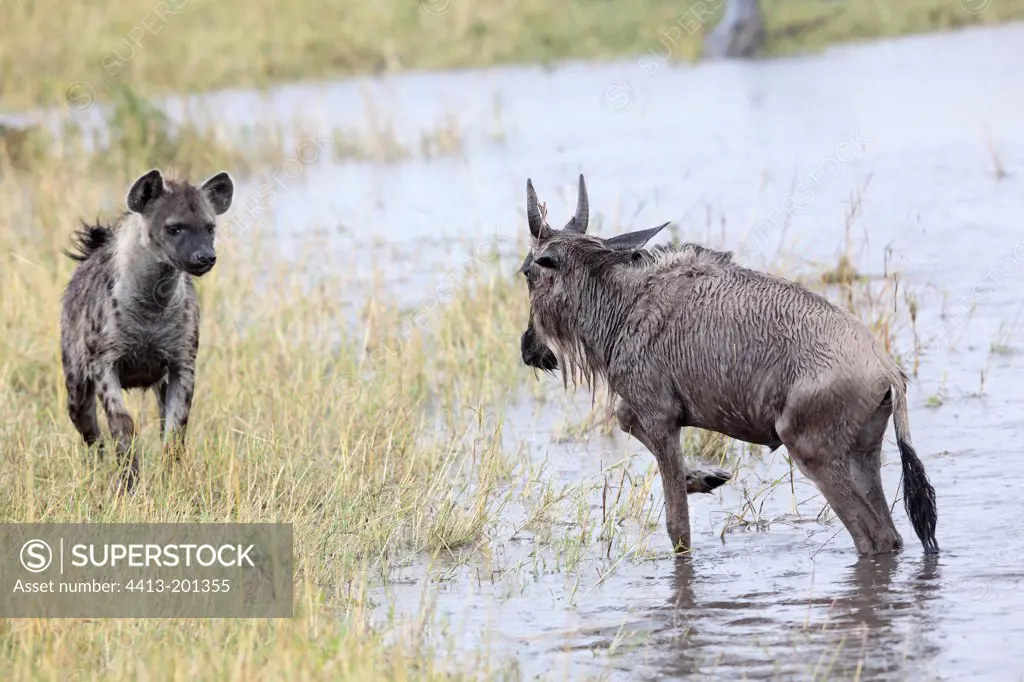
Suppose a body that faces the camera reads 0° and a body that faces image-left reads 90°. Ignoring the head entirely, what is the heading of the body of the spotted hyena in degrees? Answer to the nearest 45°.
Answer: approximately 315°
